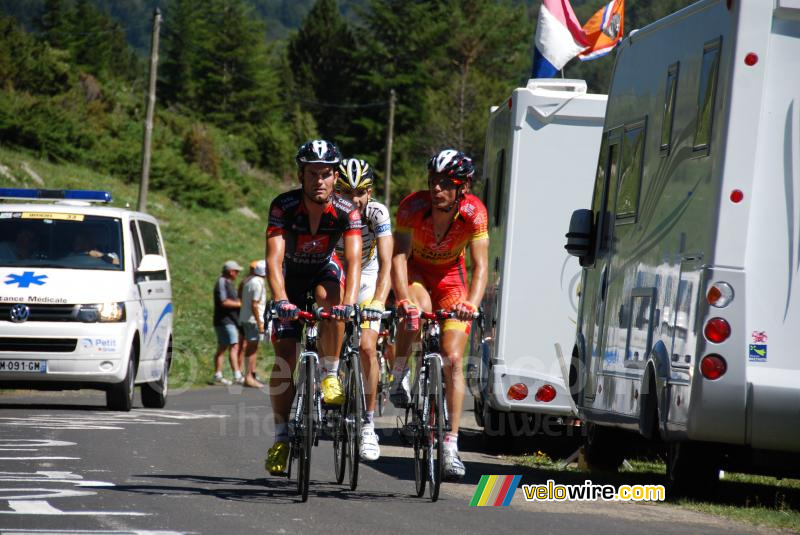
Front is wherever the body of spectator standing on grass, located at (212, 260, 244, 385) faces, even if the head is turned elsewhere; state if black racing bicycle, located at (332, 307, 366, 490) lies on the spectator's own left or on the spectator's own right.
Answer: on the spectator's own right

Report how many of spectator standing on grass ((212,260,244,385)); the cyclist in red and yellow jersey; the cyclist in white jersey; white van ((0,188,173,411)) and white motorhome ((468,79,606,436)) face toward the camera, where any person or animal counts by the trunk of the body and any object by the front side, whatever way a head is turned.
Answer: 3

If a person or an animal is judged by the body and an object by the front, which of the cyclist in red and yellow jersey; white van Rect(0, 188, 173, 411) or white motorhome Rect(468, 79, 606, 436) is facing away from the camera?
the white motorhome

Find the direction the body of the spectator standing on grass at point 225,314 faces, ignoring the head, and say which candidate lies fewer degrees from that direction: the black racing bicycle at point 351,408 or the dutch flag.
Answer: the dutch flag

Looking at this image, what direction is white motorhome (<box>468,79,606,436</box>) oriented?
away from the camera

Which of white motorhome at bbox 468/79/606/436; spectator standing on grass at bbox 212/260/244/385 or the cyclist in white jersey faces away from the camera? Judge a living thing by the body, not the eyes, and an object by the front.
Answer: the white motorhome

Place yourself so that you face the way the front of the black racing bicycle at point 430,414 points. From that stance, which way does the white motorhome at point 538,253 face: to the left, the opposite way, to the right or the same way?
the opposite way
